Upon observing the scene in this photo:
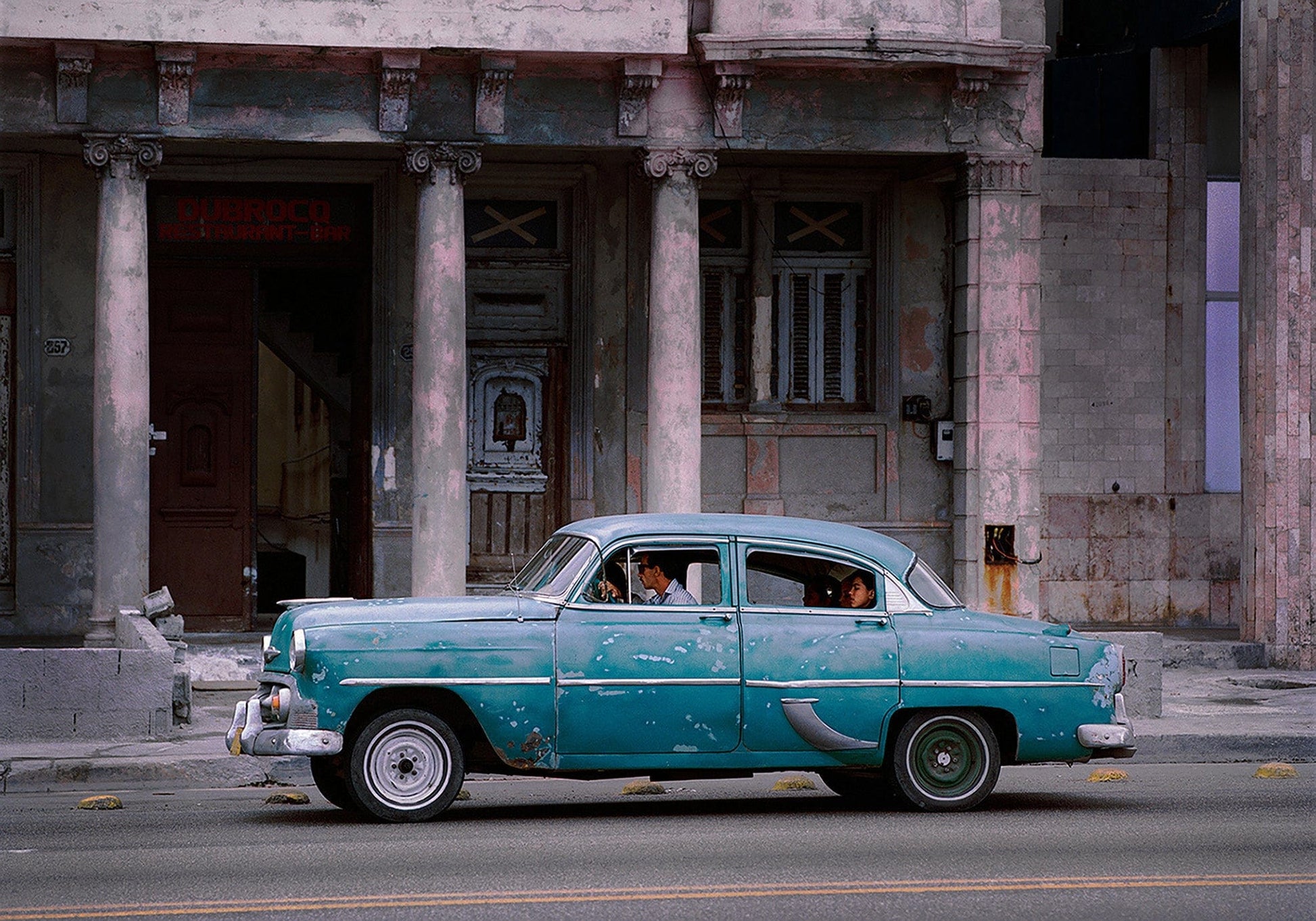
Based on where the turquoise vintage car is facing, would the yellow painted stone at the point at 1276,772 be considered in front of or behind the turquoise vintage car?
behind

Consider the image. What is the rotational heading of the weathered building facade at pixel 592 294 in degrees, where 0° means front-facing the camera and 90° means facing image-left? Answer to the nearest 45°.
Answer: approximately 0°

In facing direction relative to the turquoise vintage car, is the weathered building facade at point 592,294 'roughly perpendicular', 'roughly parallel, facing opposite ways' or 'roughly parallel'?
roughly perpendicular

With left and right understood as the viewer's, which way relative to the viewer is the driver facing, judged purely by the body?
facing to the left of the viewer

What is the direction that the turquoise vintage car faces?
to the viewer's left

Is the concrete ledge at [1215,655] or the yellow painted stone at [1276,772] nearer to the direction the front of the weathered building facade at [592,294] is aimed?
the yellow painted stone

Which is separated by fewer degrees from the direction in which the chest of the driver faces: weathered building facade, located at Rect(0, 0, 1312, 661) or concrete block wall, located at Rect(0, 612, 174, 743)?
the concrete block wall

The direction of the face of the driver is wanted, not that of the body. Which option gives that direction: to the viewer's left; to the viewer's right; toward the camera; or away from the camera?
to the viewer's left
